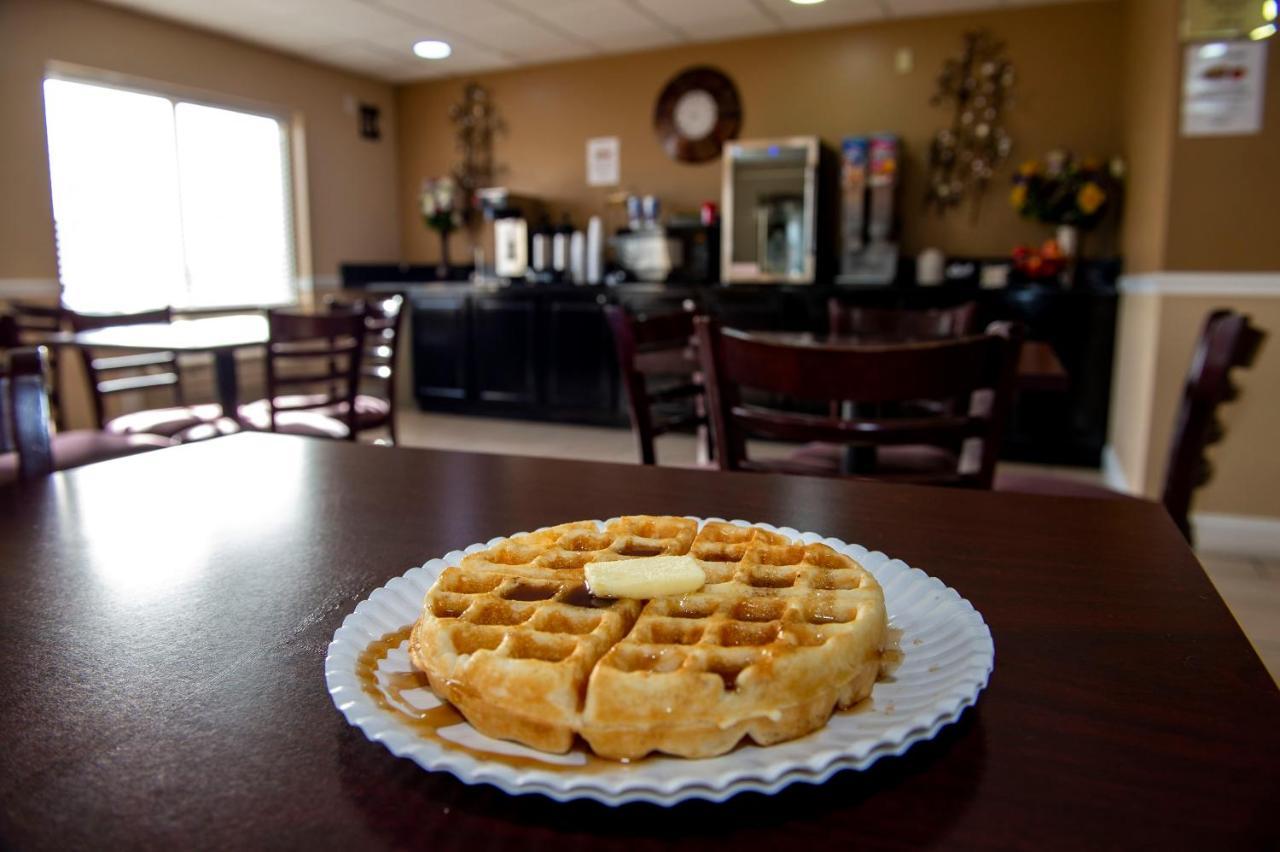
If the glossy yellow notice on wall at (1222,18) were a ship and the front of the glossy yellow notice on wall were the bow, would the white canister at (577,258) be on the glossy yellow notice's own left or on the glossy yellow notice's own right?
on the glossy yellow notice's own right

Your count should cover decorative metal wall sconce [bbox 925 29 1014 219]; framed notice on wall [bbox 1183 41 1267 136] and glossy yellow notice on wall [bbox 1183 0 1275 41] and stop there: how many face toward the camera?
3

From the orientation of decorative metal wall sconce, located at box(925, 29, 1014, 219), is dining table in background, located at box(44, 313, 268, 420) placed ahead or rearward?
ahead

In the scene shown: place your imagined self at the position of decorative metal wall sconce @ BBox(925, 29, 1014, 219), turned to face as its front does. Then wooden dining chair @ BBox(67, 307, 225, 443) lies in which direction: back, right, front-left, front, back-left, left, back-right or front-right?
front-right

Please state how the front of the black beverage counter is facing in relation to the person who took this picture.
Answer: facing the viewer and to the left of the viewer

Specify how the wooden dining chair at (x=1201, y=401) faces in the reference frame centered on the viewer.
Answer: facing to the left of the viewer
